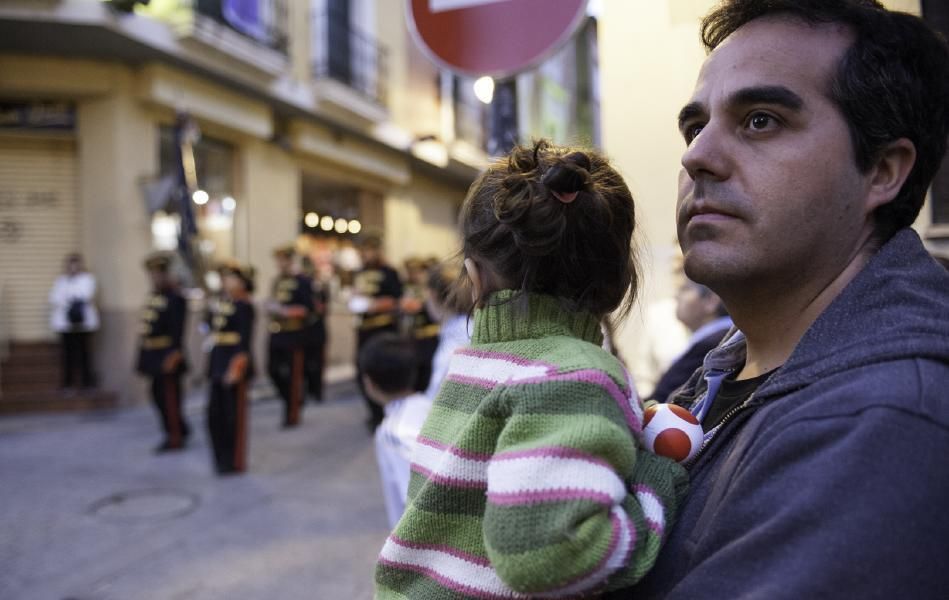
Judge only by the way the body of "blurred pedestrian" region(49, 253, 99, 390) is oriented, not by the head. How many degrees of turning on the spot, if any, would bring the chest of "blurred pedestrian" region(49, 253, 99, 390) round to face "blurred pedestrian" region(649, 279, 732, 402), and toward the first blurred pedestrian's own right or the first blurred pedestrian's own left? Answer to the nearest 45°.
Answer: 0° — they already face them

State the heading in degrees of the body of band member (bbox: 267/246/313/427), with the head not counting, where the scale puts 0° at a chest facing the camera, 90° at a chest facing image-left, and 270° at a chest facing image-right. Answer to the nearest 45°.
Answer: approximately 45°

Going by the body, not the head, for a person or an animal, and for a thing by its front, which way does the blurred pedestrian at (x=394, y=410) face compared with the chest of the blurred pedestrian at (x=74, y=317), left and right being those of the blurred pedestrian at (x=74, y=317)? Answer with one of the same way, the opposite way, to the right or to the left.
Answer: the opposite way

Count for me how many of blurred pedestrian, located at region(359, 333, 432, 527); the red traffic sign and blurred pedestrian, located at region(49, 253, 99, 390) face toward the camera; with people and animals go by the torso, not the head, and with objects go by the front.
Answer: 2

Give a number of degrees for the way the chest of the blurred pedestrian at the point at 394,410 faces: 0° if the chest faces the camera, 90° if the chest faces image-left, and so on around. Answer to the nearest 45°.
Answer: approximately 135°

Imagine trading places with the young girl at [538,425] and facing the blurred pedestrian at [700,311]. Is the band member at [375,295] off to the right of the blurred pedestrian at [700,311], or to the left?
left

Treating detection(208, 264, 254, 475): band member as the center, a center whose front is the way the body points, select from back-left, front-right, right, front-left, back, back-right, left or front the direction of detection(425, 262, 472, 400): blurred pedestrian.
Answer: left

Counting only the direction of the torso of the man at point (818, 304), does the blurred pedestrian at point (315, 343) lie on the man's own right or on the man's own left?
on the man's own right

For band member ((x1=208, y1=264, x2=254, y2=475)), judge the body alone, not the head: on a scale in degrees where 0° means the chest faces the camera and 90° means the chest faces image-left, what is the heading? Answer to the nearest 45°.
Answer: approximately 45°
